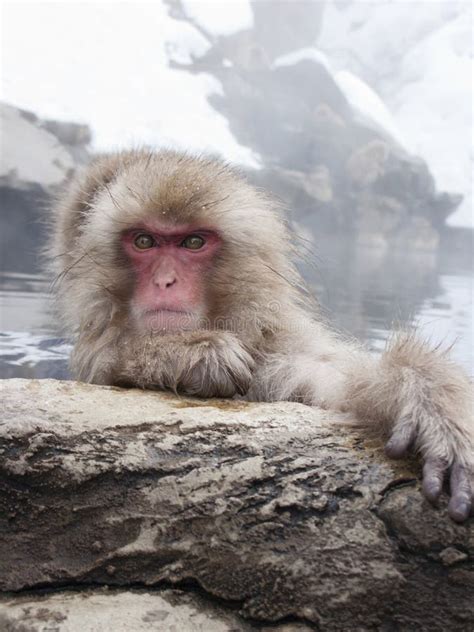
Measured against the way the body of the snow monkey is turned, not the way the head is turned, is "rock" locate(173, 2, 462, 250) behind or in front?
behind

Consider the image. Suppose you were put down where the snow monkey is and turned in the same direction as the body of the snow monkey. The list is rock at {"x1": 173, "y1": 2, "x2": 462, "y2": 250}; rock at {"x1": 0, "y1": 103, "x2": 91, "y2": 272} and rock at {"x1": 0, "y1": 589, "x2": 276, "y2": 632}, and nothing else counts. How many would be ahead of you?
1

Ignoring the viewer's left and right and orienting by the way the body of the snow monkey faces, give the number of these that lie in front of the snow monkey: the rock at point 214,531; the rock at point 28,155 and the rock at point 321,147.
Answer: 1

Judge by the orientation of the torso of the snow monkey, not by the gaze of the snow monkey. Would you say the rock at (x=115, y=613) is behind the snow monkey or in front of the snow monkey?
in front

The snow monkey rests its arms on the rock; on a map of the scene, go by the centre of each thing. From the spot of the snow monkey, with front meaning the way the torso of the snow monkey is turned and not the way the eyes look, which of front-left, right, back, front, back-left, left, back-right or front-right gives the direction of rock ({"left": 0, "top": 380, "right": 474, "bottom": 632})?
front

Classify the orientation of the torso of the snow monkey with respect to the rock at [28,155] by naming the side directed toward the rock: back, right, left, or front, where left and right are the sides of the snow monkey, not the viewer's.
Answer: back

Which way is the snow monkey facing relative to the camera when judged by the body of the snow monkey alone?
toward the camera

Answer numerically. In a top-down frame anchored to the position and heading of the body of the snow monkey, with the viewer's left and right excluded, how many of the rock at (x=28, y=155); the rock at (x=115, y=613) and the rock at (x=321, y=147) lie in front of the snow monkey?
1

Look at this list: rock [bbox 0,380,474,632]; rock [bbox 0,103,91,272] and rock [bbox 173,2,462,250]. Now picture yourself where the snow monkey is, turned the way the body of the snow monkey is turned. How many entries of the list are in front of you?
1

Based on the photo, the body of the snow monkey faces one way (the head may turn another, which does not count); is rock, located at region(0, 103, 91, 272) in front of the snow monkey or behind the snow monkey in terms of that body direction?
behind
